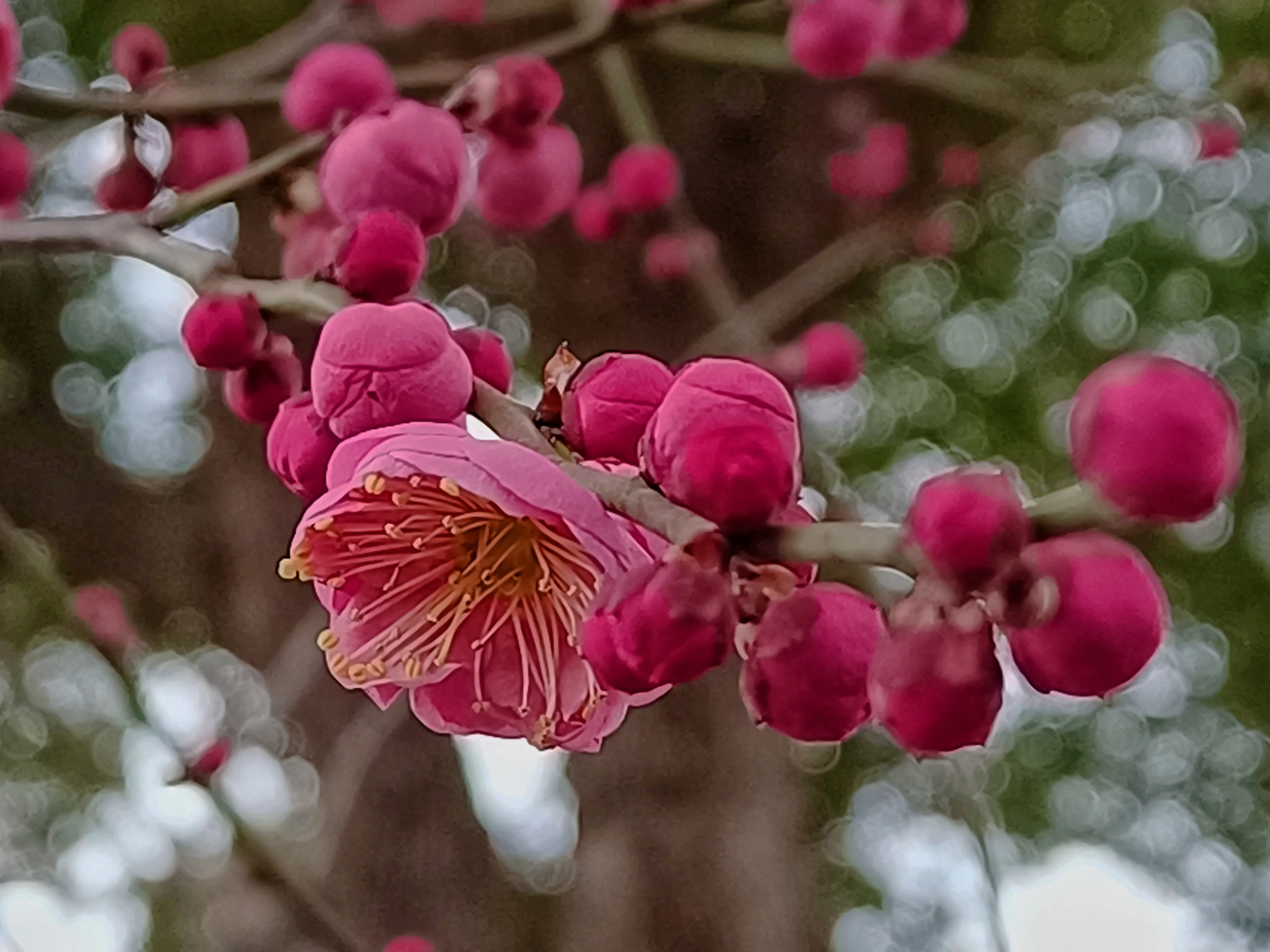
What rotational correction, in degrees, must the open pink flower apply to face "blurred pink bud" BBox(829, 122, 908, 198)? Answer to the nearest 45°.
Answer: approximately 180°

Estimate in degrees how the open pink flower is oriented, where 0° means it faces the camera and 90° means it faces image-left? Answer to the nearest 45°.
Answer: approximately 45°
